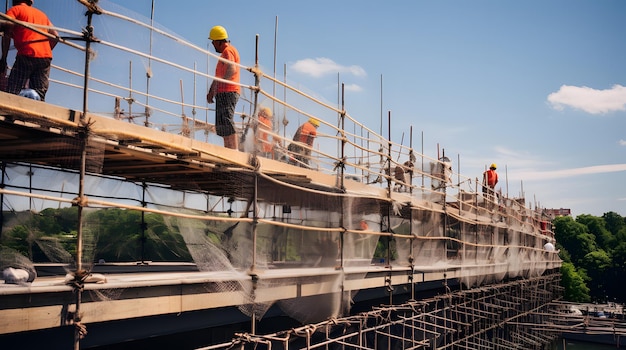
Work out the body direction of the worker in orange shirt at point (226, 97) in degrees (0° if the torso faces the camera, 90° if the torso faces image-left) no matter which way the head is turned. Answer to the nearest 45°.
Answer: approximately 90°

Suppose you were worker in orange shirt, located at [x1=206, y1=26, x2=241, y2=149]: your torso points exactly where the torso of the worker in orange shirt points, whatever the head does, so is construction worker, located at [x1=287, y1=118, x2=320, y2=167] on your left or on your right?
on your right

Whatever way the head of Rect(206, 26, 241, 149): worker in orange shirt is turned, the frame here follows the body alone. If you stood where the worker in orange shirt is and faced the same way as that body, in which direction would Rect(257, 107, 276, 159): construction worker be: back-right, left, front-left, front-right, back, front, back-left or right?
back-right

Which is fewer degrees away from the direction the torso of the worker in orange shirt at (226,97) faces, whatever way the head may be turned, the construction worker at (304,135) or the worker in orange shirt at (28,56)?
the worker in orange shirt

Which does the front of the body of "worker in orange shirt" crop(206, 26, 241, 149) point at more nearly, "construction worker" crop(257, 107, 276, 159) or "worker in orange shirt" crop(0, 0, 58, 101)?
the worker in orange shirt

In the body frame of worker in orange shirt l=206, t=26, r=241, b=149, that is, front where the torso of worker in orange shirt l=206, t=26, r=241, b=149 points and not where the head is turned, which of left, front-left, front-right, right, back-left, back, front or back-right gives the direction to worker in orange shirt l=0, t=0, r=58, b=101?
front-left
